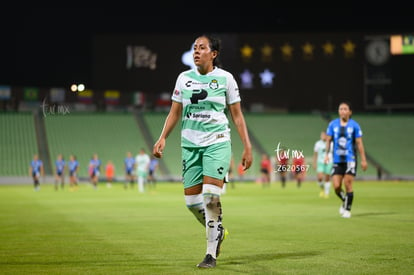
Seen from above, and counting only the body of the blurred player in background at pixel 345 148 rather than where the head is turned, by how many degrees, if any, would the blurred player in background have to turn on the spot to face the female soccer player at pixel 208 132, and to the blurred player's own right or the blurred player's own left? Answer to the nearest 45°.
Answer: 0° — they already face them

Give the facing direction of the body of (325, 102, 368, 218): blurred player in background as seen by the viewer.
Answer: toward the camera
